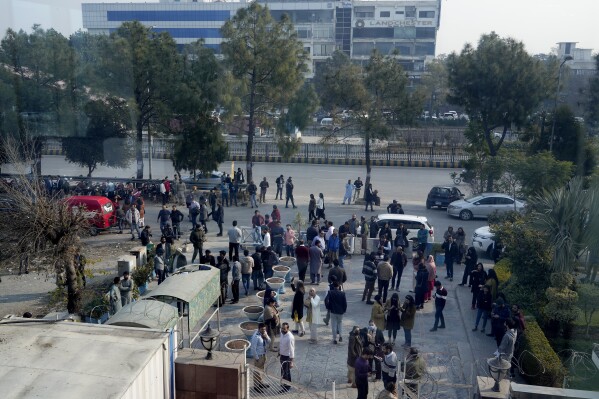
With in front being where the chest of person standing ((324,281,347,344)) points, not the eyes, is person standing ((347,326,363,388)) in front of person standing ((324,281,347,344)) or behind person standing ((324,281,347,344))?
behind

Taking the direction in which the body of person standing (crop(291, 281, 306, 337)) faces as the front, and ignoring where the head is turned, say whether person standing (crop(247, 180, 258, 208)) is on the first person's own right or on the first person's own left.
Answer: on the first person's own left

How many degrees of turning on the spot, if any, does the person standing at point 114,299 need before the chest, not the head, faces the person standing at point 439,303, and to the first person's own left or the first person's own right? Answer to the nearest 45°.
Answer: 0° — they already face them

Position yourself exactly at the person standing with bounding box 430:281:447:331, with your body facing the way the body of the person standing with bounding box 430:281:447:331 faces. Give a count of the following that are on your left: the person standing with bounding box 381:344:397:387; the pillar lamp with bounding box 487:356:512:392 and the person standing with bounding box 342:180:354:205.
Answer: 2

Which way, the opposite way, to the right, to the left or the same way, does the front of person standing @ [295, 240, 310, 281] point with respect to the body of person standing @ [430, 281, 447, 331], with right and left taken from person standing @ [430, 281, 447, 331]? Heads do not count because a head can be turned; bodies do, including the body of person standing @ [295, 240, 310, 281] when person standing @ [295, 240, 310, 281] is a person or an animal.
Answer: to the right

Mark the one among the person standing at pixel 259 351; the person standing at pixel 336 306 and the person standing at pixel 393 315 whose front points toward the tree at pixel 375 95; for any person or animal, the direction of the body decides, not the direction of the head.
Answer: the person standing at pixel 336 306

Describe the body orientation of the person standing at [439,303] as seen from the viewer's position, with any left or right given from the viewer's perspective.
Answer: facing to the left of the viewer

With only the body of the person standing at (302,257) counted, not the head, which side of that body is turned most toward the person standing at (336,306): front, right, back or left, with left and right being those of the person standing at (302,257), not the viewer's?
back

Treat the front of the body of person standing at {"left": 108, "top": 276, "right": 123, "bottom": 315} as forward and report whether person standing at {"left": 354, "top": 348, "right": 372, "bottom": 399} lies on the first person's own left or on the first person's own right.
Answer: on the first person's own right
